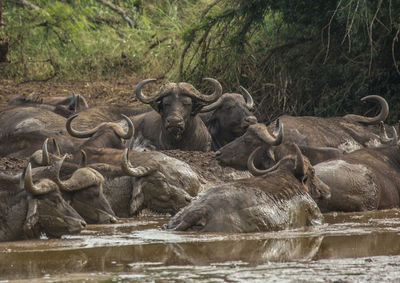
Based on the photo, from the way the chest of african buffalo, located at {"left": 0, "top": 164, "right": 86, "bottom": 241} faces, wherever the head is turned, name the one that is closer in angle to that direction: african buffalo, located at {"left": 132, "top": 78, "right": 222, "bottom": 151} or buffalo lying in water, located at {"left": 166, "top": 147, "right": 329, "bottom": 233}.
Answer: the buffalo lying in water

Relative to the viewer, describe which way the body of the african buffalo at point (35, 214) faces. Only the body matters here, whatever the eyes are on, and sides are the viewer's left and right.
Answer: facing to the right of the viewer

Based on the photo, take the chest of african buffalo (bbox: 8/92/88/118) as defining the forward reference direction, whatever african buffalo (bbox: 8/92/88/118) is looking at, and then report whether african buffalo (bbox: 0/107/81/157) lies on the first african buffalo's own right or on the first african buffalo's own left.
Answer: on the first african buffalo's own right

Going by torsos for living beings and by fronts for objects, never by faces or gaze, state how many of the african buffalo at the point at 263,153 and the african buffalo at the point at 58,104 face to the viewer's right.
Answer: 1

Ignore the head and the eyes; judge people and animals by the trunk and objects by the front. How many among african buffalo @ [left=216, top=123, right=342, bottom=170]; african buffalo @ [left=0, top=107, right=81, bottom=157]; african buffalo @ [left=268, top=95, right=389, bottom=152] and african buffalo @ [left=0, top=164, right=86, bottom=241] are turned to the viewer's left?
1

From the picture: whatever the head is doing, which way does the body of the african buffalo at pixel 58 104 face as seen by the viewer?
to the viewer's right

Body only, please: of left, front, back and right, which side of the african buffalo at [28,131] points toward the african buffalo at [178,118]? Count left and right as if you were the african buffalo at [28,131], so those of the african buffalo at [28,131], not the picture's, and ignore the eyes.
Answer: front

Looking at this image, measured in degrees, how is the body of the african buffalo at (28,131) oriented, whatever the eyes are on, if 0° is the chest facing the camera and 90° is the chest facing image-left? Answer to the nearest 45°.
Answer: approximately 270°

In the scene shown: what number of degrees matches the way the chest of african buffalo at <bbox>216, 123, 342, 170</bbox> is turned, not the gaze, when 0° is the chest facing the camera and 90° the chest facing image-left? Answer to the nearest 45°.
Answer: approximately 90°

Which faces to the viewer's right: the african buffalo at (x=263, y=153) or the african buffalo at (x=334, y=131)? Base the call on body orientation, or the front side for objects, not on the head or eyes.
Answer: the african buffalo at (x=334, y=131)

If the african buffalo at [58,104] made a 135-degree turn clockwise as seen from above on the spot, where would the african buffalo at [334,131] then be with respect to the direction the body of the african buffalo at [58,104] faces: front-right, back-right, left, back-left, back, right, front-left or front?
left

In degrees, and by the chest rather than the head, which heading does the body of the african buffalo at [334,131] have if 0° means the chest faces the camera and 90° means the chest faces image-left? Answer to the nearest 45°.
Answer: approximately 270°
